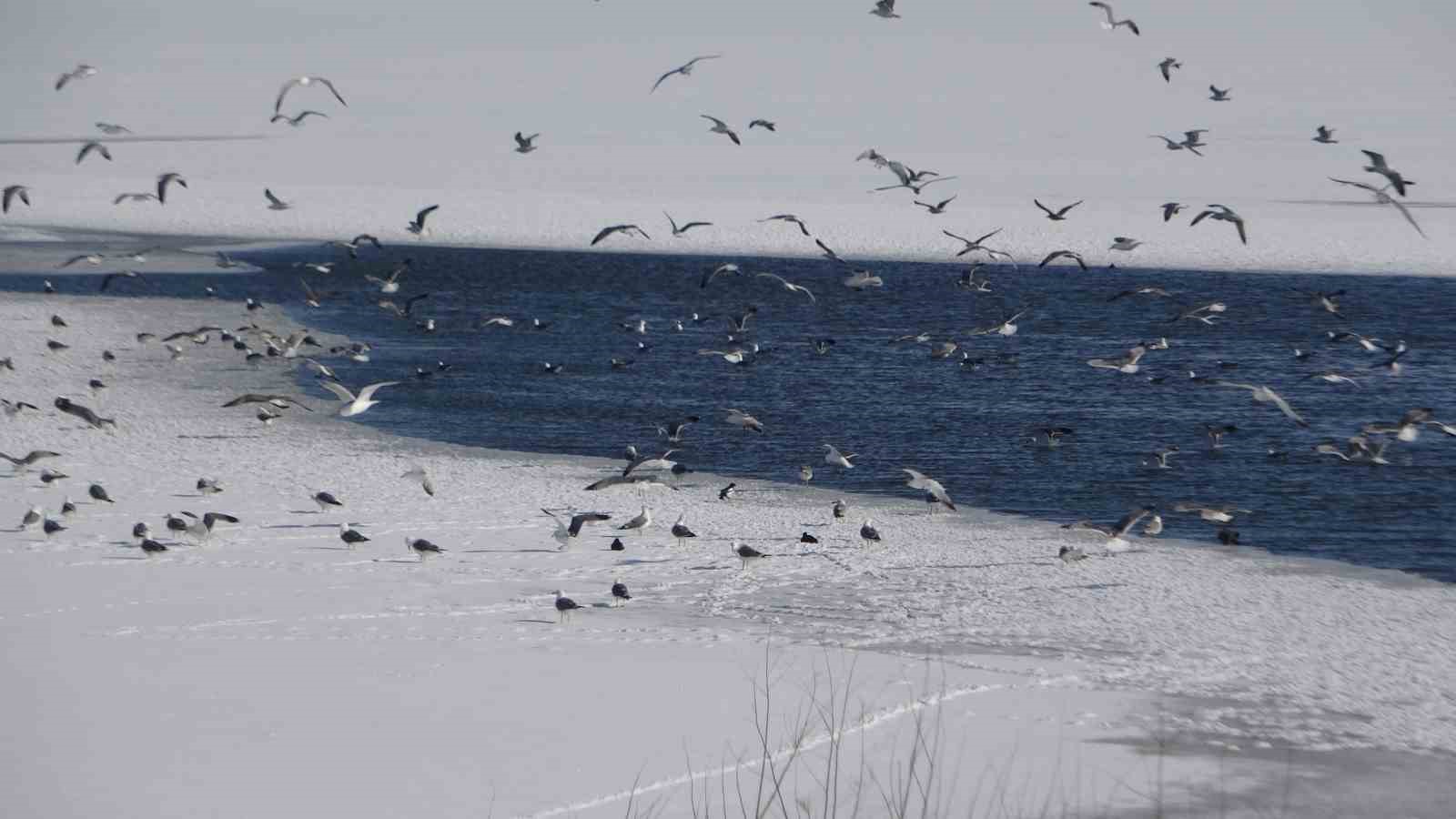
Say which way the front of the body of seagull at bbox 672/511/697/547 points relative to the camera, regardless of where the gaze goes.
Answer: to the viewer's left

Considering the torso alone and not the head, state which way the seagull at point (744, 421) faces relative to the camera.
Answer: to the viewer's left

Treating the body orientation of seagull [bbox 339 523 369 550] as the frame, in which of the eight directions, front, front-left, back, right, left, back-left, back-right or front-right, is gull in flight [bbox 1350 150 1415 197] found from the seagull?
back

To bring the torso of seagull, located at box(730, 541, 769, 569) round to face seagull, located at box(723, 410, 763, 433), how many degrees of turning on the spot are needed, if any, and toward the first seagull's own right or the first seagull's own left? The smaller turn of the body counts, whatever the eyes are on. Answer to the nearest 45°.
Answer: approximately 90° to the first seagull's own right

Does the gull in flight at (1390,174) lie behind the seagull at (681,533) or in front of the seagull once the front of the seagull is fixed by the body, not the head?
behind

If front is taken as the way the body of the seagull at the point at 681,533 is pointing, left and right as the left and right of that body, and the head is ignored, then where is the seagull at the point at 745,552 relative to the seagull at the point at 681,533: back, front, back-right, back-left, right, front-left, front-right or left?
back-left

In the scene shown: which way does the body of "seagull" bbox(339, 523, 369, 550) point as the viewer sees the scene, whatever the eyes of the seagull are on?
to the viewer's left
